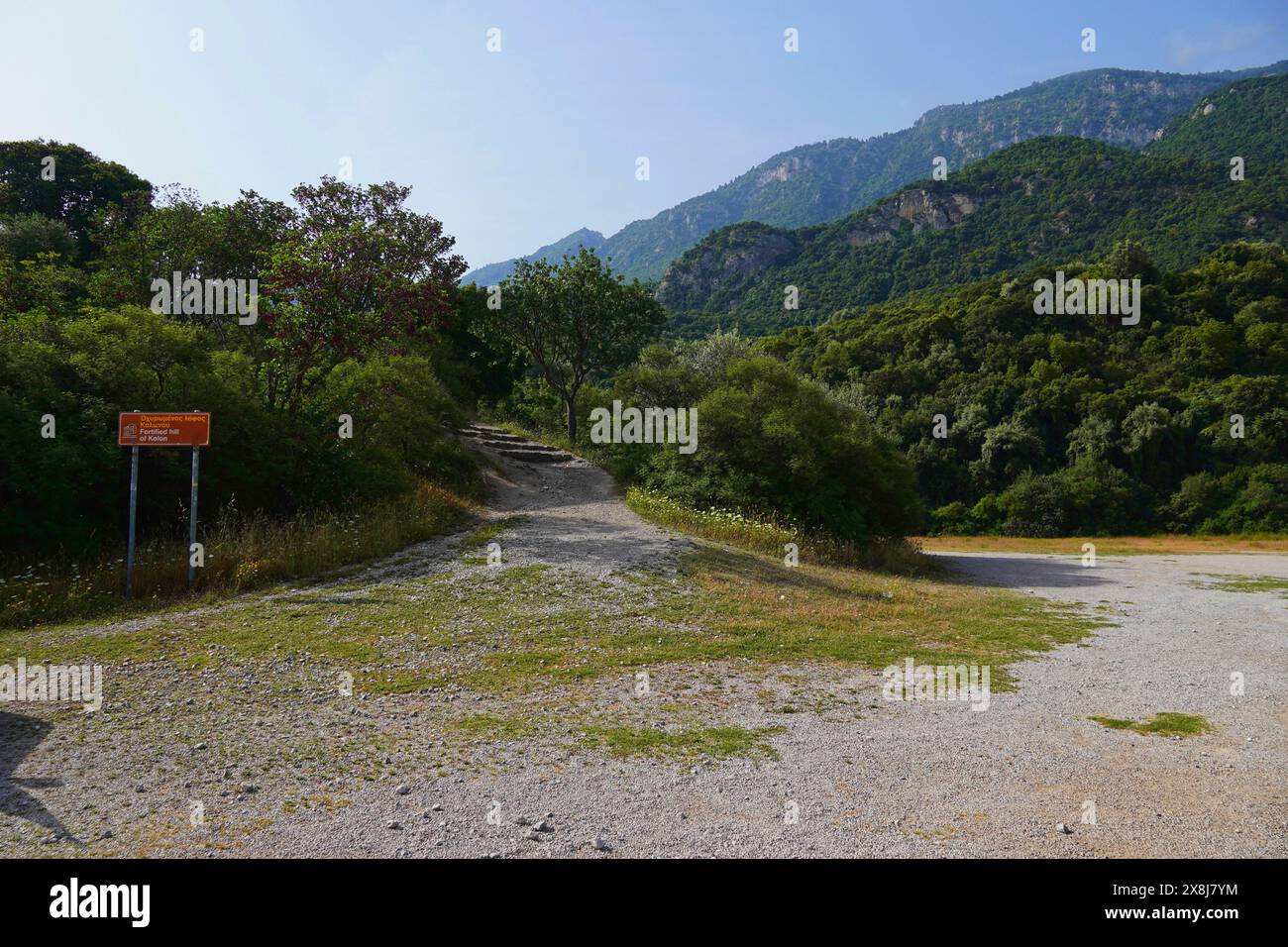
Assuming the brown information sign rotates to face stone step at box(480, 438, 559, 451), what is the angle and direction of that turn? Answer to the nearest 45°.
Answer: approximately 135° to its left

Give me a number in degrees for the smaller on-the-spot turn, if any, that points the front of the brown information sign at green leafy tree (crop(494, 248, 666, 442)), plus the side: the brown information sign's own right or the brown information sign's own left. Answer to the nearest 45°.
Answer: approximately 135° to the brown information sign's own left

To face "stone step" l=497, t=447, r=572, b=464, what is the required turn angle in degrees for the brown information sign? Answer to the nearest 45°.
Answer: approximately 135° to its left

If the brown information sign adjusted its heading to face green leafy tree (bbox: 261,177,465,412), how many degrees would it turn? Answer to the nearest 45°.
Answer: approximately 135° to its left

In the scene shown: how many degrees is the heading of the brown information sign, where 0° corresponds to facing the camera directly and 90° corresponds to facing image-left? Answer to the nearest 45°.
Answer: approximately 0°

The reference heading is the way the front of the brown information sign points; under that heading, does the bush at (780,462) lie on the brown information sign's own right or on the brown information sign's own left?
on the brown information sign's own left
